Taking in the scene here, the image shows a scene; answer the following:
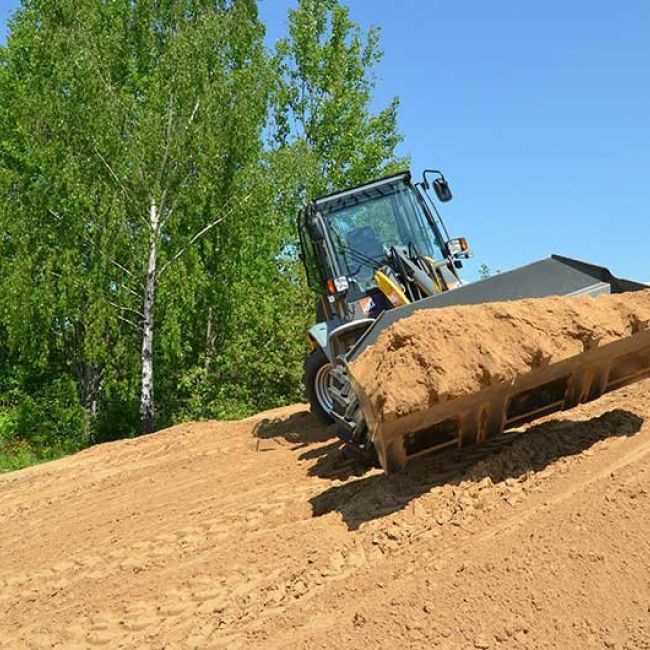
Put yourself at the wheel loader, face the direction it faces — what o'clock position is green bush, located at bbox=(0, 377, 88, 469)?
The green bush is roughly at 6 o'clock from the wheel loader.

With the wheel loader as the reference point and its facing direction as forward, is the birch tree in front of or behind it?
behind

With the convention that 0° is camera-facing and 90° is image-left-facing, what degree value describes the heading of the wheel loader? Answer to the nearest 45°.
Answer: approximately 315°
